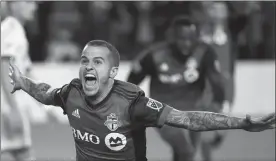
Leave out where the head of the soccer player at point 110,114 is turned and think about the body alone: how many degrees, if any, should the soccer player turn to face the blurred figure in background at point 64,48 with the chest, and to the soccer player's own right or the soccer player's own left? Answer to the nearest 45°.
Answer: approximately 135° to the soccer player's own right

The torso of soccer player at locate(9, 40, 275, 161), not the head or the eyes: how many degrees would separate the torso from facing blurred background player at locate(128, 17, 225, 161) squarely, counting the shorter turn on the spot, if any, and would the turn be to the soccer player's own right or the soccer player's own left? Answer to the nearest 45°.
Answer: approximately 135° to the soccer player's own right

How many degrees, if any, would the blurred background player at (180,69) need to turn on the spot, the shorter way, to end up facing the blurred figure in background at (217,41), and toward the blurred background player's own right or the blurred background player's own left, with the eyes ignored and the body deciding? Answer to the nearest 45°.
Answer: approximately 180°

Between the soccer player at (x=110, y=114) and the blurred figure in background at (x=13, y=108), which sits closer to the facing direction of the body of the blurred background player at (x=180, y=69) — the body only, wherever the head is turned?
the soccer player

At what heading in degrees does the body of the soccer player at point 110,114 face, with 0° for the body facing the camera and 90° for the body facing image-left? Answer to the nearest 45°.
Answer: approximately 45°
